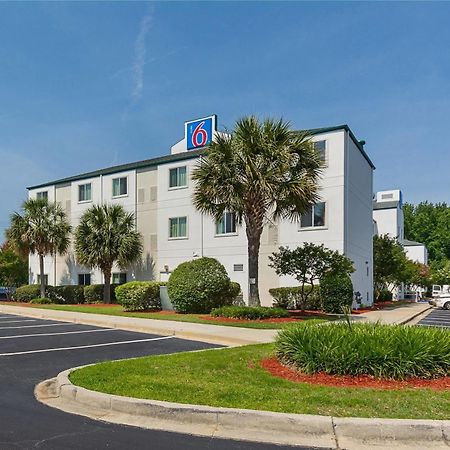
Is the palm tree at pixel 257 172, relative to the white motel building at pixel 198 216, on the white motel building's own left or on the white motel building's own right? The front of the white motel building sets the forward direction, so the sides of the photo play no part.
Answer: on the white motel building's own left

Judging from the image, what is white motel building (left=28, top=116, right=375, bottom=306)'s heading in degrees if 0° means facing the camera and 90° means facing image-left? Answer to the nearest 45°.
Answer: approximately 45°

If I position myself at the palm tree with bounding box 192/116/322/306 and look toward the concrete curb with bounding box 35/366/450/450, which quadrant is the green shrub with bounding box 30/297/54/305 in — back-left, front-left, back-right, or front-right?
back-right

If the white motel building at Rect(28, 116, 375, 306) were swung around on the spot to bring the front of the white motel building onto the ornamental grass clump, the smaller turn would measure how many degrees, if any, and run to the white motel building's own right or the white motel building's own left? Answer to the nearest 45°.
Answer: approximately 45° to the white motel building's own left

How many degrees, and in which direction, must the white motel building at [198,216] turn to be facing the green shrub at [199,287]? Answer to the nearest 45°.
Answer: approximately 45° to its left

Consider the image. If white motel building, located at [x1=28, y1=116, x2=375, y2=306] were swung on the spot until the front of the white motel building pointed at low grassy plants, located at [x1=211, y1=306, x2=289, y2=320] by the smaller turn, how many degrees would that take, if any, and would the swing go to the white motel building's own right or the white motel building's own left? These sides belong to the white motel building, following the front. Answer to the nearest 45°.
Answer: approximately 45° to the white motel building's own left

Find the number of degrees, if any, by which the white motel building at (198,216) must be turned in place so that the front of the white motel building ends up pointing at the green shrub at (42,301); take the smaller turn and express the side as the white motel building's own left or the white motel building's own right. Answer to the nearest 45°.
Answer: approximately 45° to the white motel building's own right

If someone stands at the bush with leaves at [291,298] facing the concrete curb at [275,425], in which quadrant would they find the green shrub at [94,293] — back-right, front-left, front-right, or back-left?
back-right
